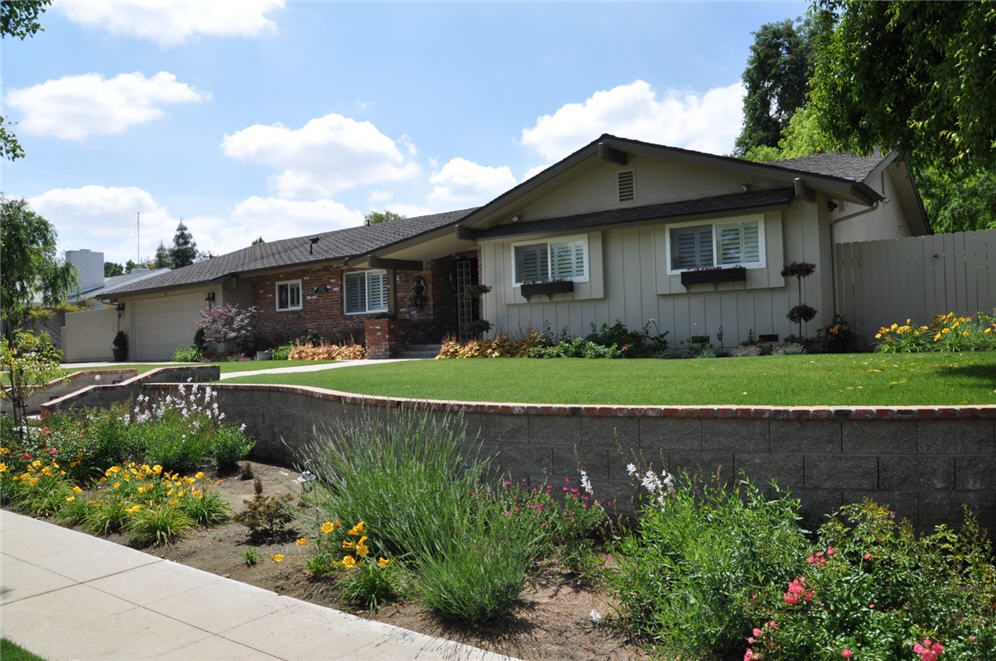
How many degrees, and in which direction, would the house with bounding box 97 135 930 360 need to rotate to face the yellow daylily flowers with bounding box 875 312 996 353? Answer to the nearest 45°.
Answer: approximately 90° to its left

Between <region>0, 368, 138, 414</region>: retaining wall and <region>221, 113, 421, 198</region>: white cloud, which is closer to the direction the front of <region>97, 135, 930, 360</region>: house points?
the retaining wall

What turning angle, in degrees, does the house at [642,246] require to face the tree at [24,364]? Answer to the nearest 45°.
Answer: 0° — it already faces it

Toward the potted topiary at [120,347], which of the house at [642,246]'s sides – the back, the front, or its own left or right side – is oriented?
right

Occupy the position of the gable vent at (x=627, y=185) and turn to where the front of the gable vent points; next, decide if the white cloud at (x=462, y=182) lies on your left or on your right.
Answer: on your right

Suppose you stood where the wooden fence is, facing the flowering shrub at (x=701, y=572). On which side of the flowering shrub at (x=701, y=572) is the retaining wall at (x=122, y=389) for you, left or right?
right

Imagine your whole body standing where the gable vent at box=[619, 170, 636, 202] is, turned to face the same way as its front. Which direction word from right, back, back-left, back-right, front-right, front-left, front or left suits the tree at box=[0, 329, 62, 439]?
front

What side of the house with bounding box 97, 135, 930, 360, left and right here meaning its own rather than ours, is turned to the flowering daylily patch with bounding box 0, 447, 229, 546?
front

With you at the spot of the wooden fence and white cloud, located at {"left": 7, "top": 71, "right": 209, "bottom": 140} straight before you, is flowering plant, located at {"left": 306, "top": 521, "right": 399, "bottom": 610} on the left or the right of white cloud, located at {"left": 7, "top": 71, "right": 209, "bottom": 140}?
left

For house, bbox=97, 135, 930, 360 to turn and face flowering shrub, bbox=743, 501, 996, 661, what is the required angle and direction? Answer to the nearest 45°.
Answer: approximately 45° to its left

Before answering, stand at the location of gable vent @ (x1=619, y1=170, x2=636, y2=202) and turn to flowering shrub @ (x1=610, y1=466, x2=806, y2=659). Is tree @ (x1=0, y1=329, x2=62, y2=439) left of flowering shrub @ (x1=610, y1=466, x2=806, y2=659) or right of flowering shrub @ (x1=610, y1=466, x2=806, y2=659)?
right

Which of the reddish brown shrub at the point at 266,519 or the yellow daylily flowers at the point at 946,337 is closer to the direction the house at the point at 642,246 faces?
the reddish brown shrub

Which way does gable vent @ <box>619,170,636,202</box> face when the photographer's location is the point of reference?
facing the viewer and to the left of the viewer
